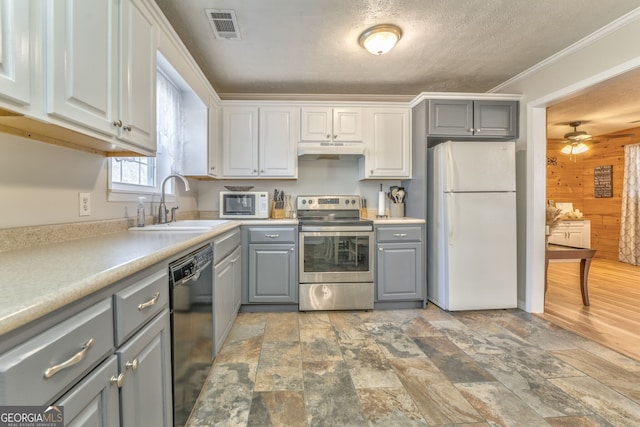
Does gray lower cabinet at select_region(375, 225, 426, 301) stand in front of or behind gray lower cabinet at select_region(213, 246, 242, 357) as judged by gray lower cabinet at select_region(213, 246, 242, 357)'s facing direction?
in front

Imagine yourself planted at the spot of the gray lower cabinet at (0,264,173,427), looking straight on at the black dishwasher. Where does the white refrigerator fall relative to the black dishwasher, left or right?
right

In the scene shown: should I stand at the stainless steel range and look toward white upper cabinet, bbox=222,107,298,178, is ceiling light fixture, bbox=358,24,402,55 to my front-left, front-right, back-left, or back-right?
back-left

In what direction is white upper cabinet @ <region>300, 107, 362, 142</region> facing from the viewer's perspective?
toward the camera

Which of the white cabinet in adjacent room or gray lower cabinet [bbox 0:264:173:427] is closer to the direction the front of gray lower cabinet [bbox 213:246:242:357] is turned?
the white cabinet in adjacent room

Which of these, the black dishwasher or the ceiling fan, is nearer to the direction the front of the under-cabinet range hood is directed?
the black dishwasher

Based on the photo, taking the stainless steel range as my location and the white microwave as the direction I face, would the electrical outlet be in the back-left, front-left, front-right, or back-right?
front-left

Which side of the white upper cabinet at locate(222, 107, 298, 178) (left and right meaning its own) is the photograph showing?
front

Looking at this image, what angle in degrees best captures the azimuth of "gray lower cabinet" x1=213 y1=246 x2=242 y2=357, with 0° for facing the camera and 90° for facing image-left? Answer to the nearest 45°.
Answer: approximately 270°

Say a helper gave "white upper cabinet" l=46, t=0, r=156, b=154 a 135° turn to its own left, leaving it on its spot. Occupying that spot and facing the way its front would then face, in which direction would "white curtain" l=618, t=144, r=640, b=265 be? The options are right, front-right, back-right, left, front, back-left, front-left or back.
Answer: right

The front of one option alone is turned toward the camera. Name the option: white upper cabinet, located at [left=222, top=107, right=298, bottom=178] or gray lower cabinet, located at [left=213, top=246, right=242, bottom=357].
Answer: the white upper cabinet

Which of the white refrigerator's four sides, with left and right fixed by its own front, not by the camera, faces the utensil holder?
right

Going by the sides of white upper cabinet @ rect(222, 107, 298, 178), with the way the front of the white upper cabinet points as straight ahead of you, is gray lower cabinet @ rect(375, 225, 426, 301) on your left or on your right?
on your left

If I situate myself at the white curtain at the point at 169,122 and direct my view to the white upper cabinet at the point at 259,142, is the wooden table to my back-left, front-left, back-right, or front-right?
front-right

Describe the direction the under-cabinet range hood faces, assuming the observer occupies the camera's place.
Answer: facing the viewer
